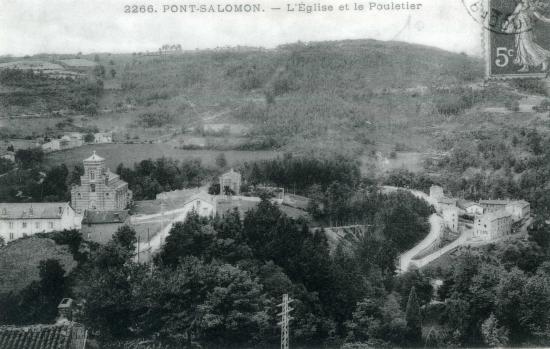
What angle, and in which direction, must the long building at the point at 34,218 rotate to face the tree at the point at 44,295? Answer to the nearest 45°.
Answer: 0° — it already faces it

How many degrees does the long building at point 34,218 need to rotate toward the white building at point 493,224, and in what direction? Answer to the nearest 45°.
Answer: approximately 90° to its left

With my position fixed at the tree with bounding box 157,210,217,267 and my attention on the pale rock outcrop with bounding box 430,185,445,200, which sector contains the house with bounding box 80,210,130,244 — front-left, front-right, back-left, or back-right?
back-left
